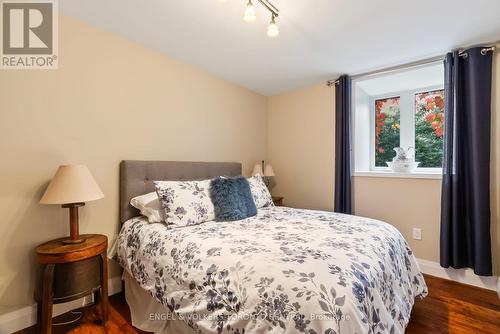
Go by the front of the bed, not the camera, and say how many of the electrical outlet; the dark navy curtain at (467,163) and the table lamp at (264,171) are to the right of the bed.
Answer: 0

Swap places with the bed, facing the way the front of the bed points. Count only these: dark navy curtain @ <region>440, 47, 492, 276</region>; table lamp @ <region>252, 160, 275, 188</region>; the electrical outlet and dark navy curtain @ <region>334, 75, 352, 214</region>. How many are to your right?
0

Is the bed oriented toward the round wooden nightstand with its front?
no

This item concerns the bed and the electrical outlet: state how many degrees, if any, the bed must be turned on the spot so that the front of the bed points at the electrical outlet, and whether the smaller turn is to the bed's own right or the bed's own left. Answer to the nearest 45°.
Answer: approximately 90° to the bed's own left

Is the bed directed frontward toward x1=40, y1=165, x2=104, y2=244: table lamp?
no

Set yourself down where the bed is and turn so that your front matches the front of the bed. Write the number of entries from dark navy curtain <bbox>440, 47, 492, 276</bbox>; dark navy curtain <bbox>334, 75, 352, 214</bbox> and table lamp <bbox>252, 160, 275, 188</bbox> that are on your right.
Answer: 0

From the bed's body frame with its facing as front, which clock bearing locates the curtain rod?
The curtain rod is roughly at 9 o'clock from the bed.

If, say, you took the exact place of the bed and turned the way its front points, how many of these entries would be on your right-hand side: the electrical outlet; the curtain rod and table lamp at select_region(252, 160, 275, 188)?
0

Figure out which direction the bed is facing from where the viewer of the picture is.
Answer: facing the viewer and to the right of the viewer

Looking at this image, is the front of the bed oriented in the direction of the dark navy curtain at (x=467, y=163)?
no

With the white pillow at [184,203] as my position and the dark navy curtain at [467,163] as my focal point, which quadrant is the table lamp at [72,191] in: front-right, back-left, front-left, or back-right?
back-right

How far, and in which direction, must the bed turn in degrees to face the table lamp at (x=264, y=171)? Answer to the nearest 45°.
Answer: approximately 135° to its left

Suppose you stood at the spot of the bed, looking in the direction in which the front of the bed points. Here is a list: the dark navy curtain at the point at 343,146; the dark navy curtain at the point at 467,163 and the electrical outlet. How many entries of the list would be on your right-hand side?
0
